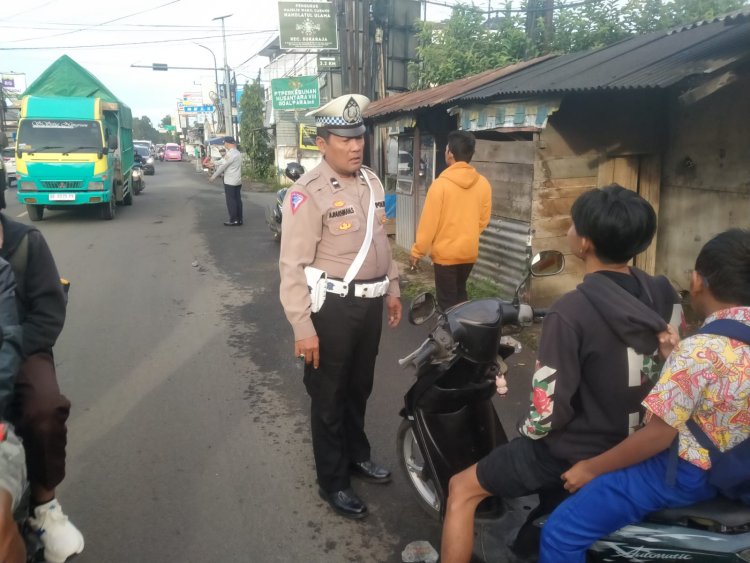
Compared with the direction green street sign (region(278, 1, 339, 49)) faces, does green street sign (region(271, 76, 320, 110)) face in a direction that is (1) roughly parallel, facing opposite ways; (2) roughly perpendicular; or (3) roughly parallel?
roughly parallel

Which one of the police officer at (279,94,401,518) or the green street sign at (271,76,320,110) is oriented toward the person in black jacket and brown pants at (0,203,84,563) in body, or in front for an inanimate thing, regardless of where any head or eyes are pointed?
the green street sign

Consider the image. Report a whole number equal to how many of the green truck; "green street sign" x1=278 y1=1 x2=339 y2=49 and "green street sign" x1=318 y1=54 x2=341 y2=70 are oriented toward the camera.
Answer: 3

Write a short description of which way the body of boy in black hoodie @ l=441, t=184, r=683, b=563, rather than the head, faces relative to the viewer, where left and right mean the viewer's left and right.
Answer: facing away from the viewer and to the left of the viewer

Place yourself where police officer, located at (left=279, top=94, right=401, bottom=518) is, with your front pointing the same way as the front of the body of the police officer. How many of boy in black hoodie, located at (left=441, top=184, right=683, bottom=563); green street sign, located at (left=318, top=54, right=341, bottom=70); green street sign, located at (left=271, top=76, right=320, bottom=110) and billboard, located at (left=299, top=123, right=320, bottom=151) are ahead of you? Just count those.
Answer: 1

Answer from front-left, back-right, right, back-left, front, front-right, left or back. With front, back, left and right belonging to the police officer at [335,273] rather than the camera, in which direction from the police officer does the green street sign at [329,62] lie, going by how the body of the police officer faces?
back-left

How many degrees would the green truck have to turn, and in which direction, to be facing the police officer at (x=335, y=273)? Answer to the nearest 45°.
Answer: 0° — it already faces them

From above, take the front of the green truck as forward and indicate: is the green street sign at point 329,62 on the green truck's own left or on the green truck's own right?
on the green truck's own left

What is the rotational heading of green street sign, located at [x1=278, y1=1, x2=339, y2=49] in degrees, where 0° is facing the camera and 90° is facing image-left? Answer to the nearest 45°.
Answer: approximately 0°

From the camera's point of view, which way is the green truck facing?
toward the camera

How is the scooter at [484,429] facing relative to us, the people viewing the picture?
facing away from the viewer and to the left of the viewer

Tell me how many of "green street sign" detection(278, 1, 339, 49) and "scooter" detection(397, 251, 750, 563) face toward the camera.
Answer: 1

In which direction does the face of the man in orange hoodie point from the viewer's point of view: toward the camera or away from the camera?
away from the camera

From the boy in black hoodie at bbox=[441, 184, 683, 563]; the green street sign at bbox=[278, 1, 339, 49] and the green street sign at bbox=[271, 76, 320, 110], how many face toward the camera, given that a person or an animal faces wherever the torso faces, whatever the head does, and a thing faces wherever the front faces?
2
